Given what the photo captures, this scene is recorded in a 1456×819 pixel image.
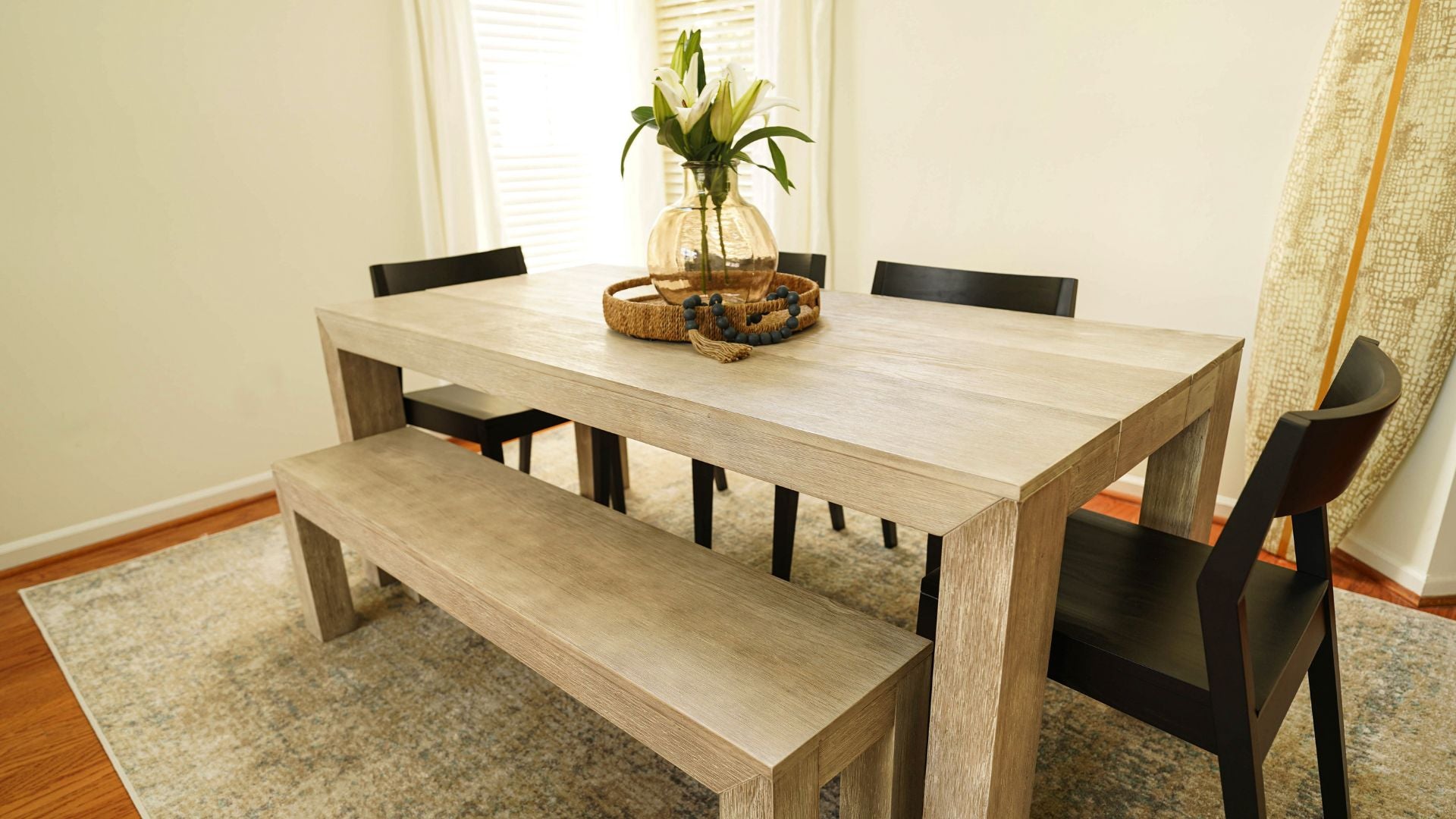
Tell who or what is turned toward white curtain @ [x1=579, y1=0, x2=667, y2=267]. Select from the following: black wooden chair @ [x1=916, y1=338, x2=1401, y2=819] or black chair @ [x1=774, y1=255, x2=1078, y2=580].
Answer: the black wooden chair

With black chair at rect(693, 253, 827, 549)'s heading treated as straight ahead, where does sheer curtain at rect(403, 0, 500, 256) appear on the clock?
The sheer curtain is roughly at 3 o'clock from the black chair.

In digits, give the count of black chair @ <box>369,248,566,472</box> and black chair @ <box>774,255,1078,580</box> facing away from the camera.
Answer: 0

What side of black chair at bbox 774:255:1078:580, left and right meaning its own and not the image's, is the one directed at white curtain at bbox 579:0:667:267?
right

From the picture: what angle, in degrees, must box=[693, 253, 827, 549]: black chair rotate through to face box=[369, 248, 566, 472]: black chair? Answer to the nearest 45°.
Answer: approximately 45° to its right

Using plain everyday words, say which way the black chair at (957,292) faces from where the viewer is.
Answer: facing the viewer and to the left of the viewer

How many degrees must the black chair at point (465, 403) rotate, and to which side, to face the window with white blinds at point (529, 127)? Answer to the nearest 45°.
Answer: approximately 135° to its left

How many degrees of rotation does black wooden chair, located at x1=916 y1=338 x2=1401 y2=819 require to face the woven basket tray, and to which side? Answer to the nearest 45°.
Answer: approximately 45° to its left

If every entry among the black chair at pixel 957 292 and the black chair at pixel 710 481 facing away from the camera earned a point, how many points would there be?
0

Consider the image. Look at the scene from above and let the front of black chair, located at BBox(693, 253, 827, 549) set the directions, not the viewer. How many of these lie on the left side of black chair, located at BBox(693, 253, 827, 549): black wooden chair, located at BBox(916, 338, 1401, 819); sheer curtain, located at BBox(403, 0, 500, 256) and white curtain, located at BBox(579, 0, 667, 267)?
1

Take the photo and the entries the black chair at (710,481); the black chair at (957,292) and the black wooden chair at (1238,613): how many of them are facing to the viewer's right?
0

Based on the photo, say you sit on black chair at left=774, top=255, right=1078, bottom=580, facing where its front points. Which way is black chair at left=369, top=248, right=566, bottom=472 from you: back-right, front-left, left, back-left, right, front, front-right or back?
front-right

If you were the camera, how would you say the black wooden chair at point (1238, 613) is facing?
facing away from the viewer and to the left of the viewer
